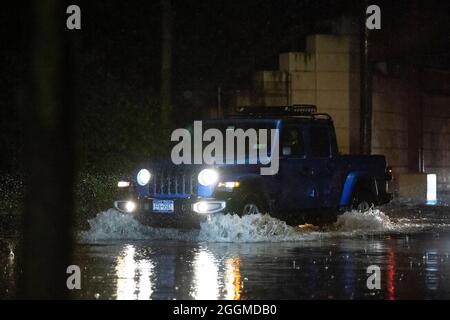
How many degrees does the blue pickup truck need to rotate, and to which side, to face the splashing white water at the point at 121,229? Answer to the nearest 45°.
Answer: approximately 45° to its right

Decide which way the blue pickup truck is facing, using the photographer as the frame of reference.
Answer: facing the viewer and to the left of the viewer

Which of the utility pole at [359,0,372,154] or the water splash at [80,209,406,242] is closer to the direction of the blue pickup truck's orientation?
the water splash

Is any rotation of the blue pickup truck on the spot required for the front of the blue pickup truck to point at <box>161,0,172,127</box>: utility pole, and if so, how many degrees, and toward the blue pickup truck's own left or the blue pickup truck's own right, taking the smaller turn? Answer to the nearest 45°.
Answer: approximately 135° to the blue pickup truck's own right

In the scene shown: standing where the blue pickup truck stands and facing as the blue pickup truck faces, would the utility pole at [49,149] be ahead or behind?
ahead

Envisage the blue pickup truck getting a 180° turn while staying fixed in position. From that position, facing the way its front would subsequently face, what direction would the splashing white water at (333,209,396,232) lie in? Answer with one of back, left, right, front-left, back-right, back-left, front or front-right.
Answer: front

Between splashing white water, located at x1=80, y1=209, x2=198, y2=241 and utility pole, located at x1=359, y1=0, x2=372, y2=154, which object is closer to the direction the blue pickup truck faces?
the splashing white water
